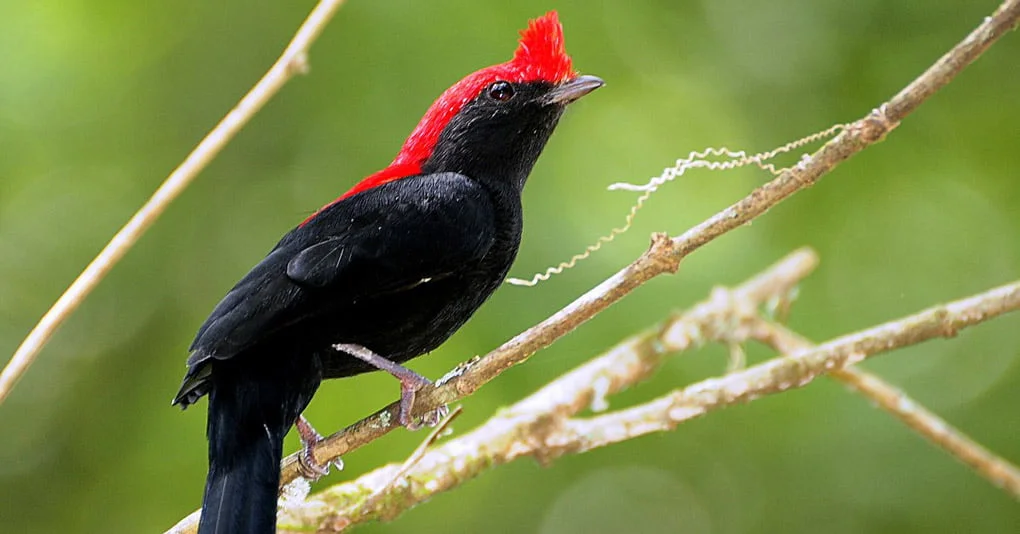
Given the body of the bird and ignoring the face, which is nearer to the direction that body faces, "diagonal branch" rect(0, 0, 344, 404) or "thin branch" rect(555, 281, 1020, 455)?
the thin branch

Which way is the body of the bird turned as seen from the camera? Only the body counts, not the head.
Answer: to the viewer's right

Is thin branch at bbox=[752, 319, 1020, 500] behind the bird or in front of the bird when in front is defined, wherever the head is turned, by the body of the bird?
in front

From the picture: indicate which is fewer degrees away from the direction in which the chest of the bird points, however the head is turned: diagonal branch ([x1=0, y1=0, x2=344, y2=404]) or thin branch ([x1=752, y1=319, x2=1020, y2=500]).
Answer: the thin branch

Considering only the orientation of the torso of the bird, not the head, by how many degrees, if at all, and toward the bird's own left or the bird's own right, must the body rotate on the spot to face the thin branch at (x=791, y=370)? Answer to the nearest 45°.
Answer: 0° — it already faces it
